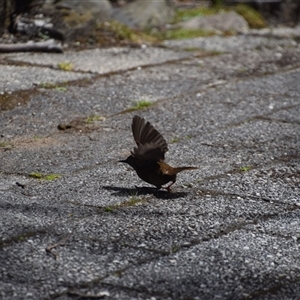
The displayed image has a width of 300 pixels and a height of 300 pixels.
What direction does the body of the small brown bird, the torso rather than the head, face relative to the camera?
to the viewer's left

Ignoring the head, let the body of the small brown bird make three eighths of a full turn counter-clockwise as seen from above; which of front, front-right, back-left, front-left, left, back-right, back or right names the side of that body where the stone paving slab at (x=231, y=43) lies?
back-left

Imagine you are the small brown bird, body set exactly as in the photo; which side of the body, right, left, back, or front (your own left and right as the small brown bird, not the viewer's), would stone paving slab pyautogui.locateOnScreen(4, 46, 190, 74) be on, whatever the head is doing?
right
